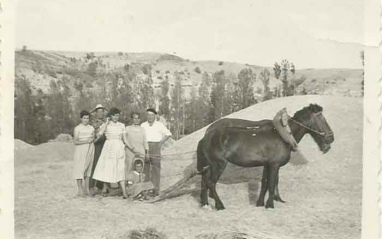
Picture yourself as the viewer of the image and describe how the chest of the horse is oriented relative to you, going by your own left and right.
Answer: facing to the right of the viewer

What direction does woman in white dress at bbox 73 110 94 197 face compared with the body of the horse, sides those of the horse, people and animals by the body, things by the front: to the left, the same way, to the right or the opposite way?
to the right

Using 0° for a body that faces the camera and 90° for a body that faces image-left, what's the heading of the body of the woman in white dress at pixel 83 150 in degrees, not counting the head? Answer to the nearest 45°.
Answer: approximately 0°

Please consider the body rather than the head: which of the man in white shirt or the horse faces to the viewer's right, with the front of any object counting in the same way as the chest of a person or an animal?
the horse

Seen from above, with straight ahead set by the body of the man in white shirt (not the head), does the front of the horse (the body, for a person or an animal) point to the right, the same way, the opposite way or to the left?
to the left
